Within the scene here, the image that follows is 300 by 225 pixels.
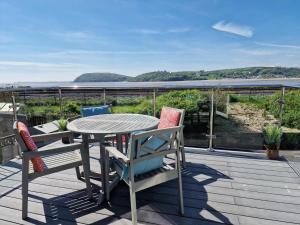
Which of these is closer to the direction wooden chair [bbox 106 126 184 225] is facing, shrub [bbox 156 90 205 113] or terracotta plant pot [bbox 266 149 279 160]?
the shrub

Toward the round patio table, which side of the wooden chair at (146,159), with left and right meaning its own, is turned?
front

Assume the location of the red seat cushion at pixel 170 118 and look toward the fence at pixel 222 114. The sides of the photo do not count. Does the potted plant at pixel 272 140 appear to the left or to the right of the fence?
right

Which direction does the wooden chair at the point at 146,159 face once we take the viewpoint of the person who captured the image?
facing away from the viewer and to the left of the viewer

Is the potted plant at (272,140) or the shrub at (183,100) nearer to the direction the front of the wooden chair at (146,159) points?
the shrub

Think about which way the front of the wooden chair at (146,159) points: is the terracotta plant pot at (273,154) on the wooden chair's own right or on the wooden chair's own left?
on the wooden chair's own right

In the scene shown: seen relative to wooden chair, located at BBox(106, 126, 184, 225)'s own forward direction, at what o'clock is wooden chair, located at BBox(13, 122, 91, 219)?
wooden chair, located at BBox(13, 122, 91, 219) is roughly at 11 o'clock from wooden chair, located at BBox(106, 126, 184, 225).

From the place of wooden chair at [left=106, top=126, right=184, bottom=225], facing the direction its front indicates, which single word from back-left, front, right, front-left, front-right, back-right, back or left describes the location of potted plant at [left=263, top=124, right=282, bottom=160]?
right

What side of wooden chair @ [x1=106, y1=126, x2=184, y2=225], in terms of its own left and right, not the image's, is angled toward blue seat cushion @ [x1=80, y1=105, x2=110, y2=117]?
front
